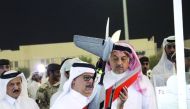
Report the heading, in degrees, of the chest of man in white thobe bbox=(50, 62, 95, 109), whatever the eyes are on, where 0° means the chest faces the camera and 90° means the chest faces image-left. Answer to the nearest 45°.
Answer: approximately 315°

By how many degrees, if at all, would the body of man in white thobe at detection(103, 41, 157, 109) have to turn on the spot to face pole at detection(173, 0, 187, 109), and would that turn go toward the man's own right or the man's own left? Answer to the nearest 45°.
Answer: approximately 90° to the man's own left

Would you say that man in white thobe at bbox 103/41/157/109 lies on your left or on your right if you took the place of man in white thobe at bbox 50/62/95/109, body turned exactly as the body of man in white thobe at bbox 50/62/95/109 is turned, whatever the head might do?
on your left

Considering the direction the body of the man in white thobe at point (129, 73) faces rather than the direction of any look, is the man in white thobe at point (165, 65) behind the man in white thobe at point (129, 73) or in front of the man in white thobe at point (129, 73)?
behind

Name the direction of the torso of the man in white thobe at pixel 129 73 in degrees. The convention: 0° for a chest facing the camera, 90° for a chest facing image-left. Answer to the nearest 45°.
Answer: approximately 45°

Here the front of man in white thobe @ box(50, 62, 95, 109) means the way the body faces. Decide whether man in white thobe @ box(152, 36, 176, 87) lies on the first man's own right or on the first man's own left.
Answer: on the first man's own left
